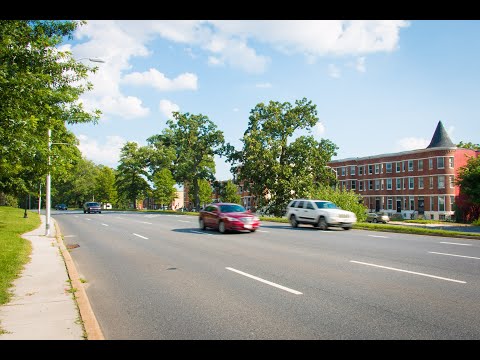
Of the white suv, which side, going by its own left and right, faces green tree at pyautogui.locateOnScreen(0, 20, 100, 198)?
right

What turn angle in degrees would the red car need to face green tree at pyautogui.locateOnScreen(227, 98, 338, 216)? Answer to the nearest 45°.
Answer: approximately 135° to its left

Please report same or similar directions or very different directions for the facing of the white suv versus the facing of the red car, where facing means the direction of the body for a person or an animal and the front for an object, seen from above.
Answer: same or similar directions

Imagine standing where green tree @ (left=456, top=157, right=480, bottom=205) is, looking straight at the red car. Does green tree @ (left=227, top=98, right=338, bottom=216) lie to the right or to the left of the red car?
right

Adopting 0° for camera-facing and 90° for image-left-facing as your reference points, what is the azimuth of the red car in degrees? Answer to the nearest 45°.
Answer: approximately 315°

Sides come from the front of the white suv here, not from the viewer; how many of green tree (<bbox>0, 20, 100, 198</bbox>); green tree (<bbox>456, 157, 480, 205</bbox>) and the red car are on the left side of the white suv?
1

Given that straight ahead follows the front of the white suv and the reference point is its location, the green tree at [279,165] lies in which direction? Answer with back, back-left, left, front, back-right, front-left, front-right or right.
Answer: back-left

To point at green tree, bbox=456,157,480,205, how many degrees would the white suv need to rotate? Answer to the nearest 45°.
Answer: approximately 90° to its left

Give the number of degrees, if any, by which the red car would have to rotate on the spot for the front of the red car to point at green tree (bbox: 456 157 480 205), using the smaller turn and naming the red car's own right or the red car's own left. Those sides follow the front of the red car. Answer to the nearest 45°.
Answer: approximately 90° to the red car's own left

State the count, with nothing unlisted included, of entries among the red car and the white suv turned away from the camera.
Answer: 0

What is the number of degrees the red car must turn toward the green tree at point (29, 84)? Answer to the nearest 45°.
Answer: approximately 90° to its right
